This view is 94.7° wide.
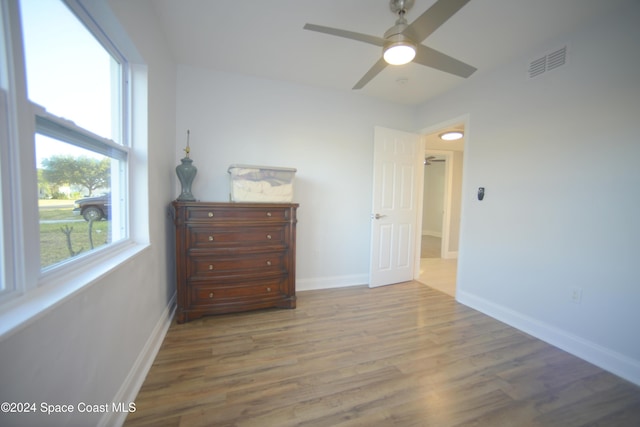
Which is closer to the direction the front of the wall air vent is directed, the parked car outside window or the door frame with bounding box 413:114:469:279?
the parked car outside window

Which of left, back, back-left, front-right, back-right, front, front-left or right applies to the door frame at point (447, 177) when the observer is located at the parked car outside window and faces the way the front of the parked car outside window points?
left

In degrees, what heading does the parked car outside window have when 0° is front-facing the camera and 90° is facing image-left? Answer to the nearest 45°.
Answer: approximately 90°

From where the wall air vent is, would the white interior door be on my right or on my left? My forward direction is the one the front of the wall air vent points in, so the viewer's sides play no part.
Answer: on my right

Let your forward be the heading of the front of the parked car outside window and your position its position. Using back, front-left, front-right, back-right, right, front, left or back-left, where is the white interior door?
left

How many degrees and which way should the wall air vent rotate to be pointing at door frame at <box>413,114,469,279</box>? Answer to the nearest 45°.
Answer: approximately 90° to its right

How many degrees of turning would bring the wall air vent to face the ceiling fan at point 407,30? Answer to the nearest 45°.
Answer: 0° — it already faces it

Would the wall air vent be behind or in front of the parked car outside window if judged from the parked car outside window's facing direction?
behind

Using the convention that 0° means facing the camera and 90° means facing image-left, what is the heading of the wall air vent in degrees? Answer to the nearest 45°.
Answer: approximately 45°
